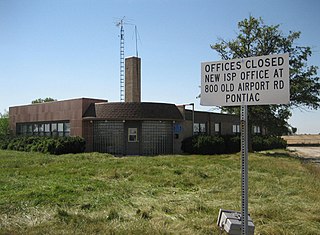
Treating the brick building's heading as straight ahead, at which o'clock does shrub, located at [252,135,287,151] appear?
The shrub is roughly at 8 o'clock from the brick building.

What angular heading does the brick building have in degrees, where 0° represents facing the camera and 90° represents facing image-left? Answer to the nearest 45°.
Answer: approximately 0°

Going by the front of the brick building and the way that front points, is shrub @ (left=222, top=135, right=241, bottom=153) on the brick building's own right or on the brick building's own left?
on the brick building's own left

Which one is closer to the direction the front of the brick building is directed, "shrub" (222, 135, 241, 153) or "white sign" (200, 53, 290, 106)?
the white sign

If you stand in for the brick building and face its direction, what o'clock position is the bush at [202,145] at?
The bush is roughly at 9 o'clock from the brick building.

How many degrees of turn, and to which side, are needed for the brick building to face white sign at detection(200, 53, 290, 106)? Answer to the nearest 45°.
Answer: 0° — it already faces it
